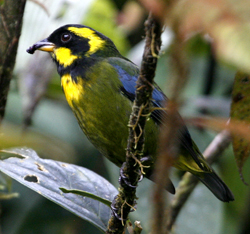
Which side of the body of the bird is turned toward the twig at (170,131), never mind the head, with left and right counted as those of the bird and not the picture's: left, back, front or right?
left

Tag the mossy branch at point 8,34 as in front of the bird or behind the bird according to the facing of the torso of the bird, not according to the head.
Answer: in front

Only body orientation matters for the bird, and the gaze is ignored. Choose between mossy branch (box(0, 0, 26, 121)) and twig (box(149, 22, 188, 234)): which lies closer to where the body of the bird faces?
the mossy branch

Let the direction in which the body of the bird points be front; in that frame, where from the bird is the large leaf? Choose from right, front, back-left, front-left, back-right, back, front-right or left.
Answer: front

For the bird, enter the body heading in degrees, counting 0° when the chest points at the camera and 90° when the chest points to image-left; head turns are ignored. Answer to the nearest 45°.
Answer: approximately 90°
